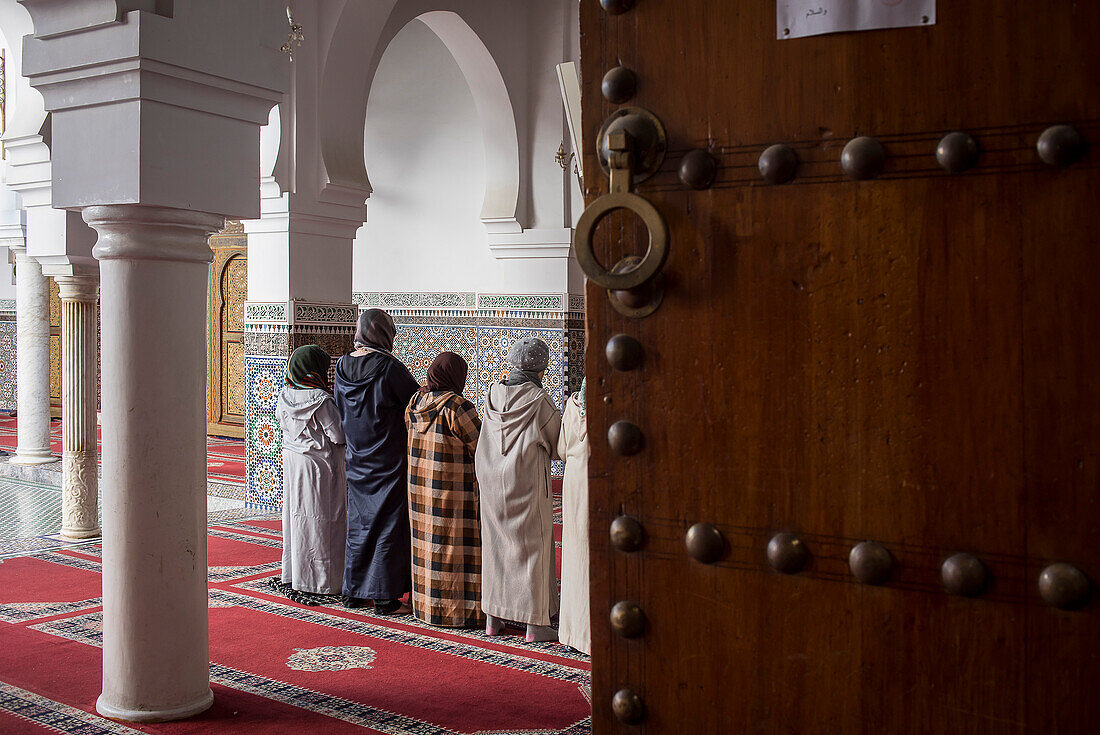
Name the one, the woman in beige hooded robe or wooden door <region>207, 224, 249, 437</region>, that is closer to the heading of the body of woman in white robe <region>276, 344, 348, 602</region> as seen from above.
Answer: the wooden door

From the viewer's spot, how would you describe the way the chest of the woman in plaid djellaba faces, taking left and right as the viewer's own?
facing away from the viewer and to the right of the viewer

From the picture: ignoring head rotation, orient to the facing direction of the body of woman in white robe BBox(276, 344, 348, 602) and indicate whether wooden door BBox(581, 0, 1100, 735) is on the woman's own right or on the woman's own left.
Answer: on the woman's own right

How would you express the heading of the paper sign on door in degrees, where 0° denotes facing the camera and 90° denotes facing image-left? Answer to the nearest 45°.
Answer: approximately 0°

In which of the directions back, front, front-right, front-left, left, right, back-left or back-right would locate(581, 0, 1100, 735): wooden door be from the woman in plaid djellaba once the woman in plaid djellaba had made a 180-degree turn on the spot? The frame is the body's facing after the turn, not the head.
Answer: front-left

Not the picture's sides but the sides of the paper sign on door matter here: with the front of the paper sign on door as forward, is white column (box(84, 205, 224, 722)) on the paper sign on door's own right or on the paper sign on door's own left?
on the paper sign on door's own right

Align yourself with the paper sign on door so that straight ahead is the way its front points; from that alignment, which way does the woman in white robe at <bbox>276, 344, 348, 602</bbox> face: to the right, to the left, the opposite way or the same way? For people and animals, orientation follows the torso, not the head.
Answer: the opposite way

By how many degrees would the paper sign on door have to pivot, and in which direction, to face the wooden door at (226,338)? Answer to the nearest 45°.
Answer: approximately 135° to its right

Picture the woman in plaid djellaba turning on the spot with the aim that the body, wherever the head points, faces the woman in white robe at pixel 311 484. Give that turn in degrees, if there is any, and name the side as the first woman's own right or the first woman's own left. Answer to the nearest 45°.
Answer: approximately 90° to the first woman's own left

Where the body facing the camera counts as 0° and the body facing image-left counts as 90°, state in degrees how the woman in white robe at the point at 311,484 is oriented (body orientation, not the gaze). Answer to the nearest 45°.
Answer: approximately 225°

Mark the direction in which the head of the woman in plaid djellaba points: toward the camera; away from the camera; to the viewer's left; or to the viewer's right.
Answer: away from the camera
